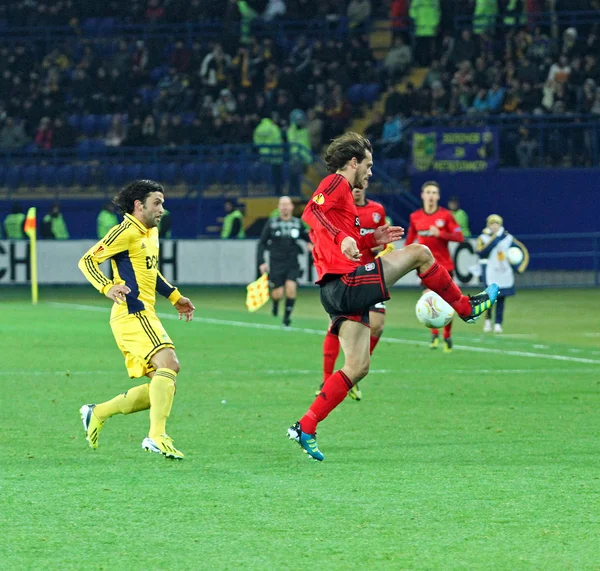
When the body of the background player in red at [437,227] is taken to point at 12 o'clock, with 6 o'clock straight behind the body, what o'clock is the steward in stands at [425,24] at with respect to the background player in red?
The steward in stands is roughly at 6 o'clock from the background player in red.

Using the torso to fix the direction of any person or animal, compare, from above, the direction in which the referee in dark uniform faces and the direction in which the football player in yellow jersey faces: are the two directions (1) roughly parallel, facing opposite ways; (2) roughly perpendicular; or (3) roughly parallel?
roughly perpendicular

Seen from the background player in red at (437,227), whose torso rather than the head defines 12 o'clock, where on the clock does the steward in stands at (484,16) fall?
The steward in stands is roughly at 6 o'clock from the background player in red.

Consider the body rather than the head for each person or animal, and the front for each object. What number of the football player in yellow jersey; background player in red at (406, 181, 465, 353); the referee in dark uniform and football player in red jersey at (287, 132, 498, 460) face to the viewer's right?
2

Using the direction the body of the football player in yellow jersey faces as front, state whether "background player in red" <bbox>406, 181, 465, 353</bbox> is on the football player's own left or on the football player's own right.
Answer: on the football player's own left

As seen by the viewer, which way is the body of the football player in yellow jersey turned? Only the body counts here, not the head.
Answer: to the viewer's right

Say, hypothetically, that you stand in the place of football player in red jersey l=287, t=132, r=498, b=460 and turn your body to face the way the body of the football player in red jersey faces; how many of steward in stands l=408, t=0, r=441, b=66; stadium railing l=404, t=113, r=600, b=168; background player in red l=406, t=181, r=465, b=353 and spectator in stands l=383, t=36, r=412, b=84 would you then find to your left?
4

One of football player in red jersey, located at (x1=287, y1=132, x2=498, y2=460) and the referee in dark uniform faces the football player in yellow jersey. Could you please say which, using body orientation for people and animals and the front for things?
the referee in dark uniform

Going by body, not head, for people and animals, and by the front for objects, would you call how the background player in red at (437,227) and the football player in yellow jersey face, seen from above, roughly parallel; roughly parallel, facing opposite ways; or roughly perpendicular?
roughly perpendicular

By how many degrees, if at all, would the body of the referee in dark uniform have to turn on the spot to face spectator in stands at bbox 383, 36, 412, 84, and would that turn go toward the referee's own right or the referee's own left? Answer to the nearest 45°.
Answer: approximately 180°

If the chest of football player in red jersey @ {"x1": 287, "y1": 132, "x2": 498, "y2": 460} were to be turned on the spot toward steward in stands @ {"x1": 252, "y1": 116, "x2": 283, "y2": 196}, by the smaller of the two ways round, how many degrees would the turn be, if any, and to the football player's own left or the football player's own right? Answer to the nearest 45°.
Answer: approximately 90° to the football player's own left

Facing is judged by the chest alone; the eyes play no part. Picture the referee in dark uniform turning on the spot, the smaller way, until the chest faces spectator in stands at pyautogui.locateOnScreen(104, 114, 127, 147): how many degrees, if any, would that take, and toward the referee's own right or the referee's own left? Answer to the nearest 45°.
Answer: approximately 180°

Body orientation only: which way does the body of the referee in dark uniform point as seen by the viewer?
toward the camera

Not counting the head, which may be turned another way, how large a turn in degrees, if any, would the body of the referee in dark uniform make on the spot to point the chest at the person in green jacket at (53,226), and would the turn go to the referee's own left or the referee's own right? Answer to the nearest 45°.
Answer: approximately 135° to the referee's own right

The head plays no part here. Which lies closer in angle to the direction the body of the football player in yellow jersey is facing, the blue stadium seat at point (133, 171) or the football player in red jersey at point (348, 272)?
the football player in red jersey

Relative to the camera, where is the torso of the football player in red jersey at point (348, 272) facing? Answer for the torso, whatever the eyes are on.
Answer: to the viewer's right

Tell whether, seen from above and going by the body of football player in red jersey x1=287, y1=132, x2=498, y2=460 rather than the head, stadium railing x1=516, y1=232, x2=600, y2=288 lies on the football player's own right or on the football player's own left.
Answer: on the football player's own left

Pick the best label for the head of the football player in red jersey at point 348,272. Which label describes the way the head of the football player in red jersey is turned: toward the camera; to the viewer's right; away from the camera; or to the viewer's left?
to the viewer's right

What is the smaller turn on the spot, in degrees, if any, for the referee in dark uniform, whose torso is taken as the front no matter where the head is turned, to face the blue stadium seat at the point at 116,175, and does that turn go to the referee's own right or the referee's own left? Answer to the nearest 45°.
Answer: approximately 180°

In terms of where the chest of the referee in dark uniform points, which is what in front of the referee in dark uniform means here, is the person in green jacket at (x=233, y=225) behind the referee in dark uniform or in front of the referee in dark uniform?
behind
